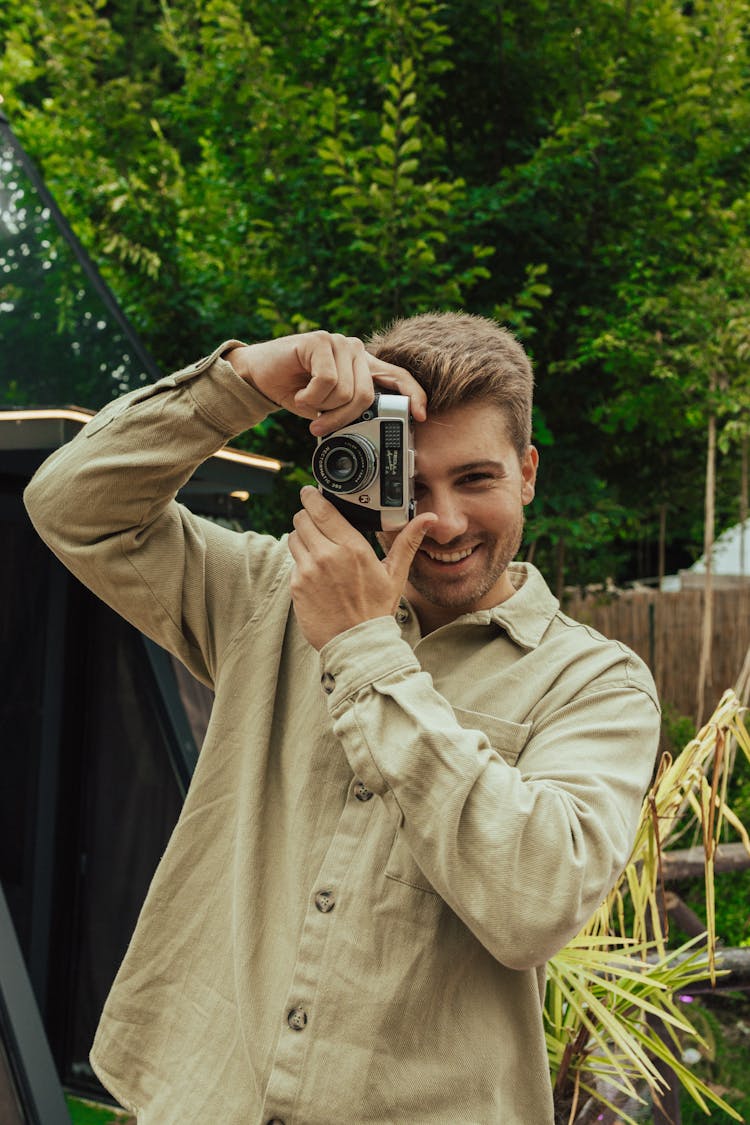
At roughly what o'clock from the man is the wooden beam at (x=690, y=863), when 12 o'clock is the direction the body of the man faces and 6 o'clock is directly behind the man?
The wooden beam is roughly at 7 o'clock from the man.

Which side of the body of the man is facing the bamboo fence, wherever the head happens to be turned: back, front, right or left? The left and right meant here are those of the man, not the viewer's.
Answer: back

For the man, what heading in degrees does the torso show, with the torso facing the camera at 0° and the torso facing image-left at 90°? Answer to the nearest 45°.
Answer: approximately 0°

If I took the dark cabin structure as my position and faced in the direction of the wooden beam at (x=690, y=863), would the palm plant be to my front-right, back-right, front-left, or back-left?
front-right

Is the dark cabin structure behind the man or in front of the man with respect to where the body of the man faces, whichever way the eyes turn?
behind

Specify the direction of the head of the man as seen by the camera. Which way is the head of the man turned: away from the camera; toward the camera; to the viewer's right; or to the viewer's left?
toward the camera

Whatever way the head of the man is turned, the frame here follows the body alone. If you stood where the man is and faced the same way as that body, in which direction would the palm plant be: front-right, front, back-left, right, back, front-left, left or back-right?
back-left
